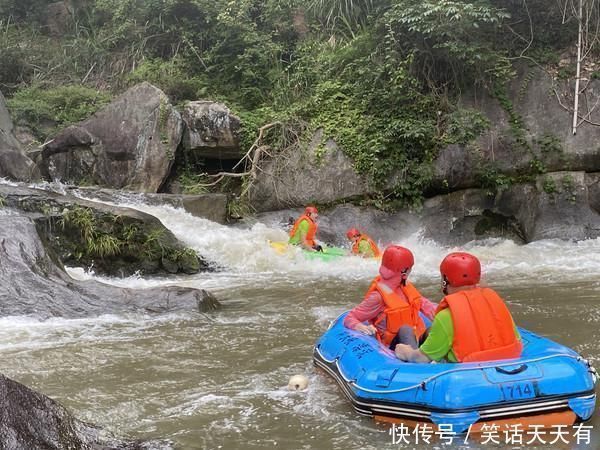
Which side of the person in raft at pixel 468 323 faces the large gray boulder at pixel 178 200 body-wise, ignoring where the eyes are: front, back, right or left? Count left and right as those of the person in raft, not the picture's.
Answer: front

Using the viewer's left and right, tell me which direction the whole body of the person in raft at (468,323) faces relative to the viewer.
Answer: facing away from the viewer and to the left of the viewer

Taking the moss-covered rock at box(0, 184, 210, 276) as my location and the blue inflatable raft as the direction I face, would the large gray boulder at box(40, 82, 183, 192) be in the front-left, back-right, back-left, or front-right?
back-left
